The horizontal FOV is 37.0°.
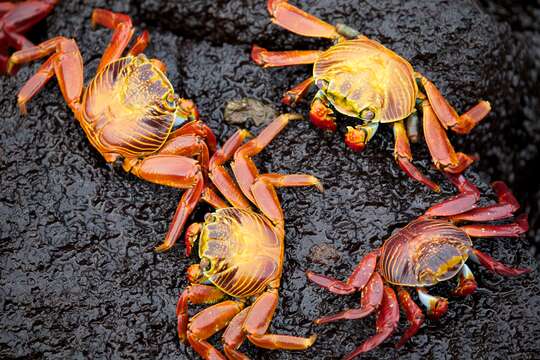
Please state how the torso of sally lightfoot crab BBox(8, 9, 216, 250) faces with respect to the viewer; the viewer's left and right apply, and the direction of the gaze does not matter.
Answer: facing away from the viewer and to the right of the viewer

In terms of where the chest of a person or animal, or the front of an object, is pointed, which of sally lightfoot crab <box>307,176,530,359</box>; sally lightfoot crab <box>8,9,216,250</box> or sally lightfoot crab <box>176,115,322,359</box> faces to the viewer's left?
sally lightfoot crab <box>176,115,322,359</box>

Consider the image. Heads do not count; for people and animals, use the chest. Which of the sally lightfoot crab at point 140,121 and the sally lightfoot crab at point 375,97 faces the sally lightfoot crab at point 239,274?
the sally lightfoot crab at point 375,97

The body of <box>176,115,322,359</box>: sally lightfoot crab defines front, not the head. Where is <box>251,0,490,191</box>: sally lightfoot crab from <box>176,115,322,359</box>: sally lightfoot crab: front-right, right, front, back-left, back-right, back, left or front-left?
back-right

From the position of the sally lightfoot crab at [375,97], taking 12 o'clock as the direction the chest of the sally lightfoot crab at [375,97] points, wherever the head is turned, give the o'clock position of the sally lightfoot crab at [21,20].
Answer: the sally lightfoot crab at [21,20] is roughly at 2 o'clock from the sally lightfoot crab at [375,97].

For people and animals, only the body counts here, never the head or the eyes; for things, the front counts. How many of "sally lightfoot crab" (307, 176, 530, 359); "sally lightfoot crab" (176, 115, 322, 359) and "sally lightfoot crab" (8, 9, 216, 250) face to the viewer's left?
1

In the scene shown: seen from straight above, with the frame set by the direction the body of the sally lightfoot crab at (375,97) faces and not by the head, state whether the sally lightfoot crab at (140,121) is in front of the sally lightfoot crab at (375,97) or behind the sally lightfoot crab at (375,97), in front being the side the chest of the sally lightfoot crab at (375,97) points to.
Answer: in front

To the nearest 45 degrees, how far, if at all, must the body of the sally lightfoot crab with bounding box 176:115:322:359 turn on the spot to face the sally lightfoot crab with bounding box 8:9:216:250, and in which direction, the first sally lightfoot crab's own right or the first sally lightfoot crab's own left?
approximately 45° to the first sally lightfoot crab's own right

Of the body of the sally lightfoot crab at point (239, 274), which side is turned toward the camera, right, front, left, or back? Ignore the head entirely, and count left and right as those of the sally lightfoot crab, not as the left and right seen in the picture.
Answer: left

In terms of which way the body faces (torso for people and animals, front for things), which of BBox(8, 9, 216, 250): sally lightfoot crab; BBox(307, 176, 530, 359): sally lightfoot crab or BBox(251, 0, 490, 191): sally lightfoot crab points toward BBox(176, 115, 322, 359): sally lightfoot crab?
BBox(251, 0, 490, 191): sally lightfoot crab

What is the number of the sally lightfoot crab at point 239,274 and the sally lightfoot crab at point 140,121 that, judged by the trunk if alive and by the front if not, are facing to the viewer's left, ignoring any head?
1

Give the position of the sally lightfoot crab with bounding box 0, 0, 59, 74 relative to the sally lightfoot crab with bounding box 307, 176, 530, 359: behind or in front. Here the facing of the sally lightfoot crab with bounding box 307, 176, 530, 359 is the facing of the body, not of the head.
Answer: behind

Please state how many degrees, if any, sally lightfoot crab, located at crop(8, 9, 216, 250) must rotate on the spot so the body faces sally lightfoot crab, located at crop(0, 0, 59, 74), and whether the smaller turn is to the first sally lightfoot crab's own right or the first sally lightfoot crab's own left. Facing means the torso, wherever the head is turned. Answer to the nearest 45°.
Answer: approximately 90° to the first sally lightfoot crab's own left
